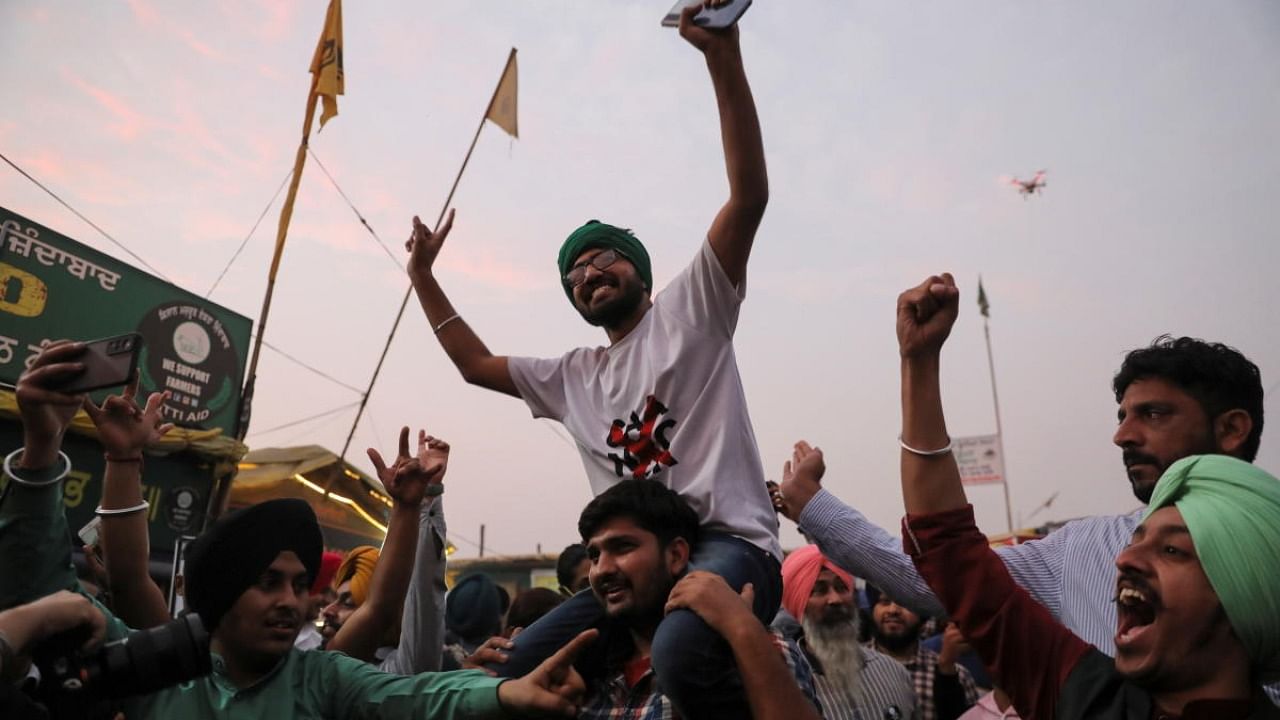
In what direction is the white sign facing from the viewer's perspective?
toward the camera

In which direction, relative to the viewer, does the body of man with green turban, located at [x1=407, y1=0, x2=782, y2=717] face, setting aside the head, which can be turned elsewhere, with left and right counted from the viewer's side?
facing the viewer and to the left of the viewer

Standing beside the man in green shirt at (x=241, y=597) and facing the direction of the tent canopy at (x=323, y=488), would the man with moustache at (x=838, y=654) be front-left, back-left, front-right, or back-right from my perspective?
front-right

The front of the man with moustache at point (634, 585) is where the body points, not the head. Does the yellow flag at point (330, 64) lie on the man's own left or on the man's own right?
on the man's own right

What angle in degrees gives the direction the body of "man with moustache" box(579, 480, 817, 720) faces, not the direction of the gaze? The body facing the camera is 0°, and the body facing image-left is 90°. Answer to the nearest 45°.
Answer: approximately 45°

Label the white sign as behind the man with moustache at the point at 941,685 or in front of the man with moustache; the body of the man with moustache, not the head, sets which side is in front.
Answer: behind

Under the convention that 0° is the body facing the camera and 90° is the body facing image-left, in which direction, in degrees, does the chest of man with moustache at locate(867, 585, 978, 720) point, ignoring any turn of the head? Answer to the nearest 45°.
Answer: approximately 0°

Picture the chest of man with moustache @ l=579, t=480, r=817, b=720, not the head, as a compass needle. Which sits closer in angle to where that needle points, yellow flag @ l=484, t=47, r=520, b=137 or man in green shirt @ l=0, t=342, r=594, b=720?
the man in green shirt

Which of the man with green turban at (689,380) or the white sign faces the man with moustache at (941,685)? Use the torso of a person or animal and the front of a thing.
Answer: the white sign

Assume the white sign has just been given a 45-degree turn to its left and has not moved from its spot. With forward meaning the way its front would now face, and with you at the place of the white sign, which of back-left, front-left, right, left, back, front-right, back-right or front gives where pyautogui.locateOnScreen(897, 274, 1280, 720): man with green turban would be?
front-right

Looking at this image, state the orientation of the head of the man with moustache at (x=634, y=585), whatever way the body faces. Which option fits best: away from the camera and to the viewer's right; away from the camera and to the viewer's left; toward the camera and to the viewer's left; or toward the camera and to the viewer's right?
toward the camera and to the viewer's left

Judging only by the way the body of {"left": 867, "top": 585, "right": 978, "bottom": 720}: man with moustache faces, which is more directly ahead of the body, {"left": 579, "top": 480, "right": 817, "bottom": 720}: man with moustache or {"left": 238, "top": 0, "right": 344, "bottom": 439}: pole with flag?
the man with moustache

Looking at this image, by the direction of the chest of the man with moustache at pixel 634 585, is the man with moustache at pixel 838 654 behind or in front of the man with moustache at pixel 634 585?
behind

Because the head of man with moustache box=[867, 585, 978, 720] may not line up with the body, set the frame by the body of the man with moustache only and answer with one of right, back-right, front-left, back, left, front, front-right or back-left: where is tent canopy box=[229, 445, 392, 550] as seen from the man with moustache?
back-right

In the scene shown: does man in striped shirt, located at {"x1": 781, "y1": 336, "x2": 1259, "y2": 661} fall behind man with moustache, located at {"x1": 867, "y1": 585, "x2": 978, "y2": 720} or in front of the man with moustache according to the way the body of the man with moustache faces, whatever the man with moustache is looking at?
in front
